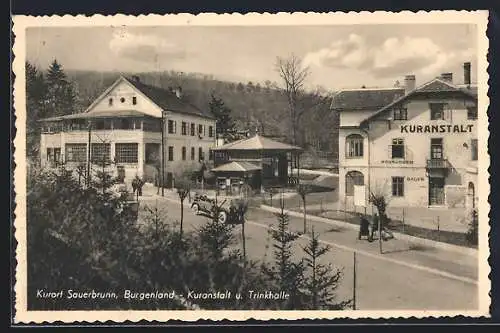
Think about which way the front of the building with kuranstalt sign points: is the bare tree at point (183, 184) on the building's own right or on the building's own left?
on the building's own right
